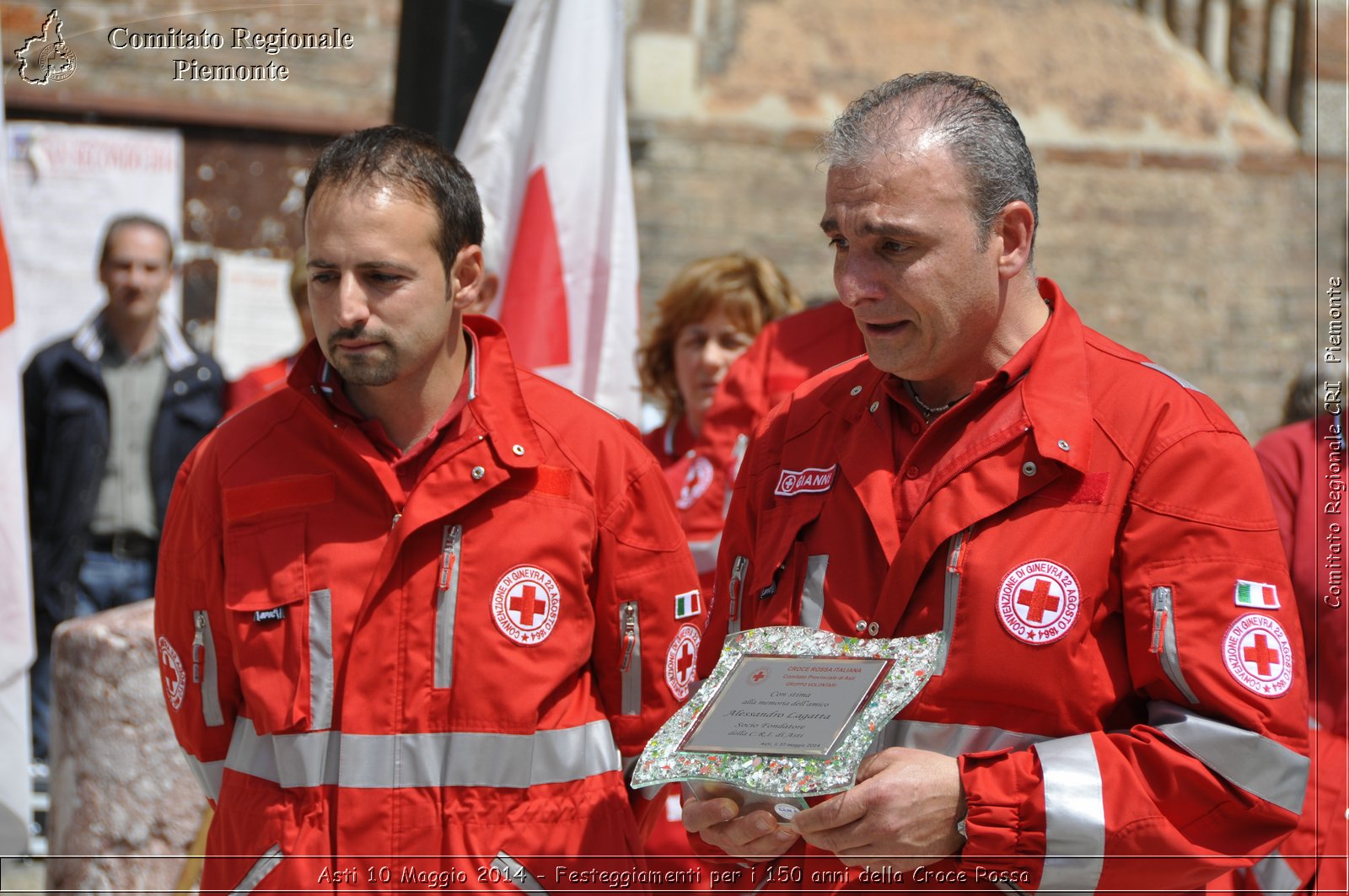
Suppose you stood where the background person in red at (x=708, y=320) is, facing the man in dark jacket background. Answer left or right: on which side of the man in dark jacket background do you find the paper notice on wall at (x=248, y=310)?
right

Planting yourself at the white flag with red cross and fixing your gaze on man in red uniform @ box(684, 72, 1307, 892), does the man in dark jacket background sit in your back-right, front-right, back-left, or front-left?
back-right

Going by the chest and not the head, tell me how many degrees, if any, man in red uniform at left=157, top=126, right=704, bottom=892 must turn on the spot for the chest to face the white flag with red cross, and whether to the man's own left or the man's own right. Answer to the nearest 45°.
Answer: approximately 180°

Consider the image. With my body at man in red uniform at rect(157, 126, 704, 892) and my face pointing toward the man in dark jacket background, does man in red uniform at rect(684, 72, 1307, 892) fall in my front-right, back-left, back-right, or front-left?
back-right

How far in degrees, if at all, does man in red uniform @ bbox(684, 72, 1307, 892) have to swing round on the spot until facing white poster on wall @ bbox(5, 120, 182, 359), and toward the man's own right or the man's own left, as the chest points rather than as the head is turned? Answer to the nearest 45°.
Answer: approximately 90° to the man's own right

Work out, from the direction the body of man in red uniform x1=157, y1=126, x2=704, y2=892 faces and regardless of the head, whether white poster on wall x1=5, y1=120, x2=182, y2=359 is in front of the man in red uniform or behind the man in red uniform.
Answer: behind

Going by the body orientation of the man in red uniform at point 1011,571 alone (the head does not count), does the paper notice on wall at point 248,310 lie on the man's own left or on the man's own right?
on the man's own right

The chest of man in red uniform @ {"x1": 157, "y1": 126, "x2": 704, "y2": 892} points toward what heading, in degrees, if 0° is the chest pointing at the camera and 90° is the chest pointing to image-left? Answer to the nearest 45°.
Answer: approximately 0°

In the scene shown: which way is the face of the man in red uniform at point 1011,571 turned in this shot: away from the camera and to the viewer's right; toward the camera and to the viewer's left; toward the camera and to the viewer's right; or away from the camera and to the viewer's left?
toward the camera and to the viewer's left

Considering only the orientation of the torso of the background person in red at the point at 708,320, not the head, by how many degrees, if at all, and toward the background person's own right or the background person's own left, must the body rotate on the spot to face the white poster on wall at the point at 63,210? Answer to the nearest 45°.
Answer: approximately 135° to the background person's own right

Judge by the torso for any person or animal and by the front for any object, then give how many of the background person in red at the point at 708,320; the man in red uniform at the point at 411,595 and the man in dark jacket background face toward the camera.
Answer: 3
